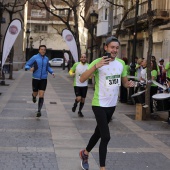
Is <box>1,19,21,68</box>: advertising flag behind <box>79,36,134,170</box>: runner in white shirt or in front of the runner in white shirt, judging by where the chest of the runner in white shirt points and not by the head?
behind

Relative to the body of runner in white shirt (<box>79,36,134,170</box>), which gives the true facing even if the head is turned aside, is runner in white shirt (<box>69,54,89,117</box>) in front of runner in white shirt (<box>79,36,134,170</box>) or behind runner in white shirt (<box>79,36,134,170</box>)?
behind

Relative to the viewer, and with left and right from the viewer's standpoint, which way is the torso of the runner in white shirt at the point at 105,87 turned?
facing the viewer and to the right of the viewer

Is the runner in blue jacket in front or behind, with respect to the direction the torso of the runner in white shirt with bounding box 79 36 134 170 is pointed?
behind
